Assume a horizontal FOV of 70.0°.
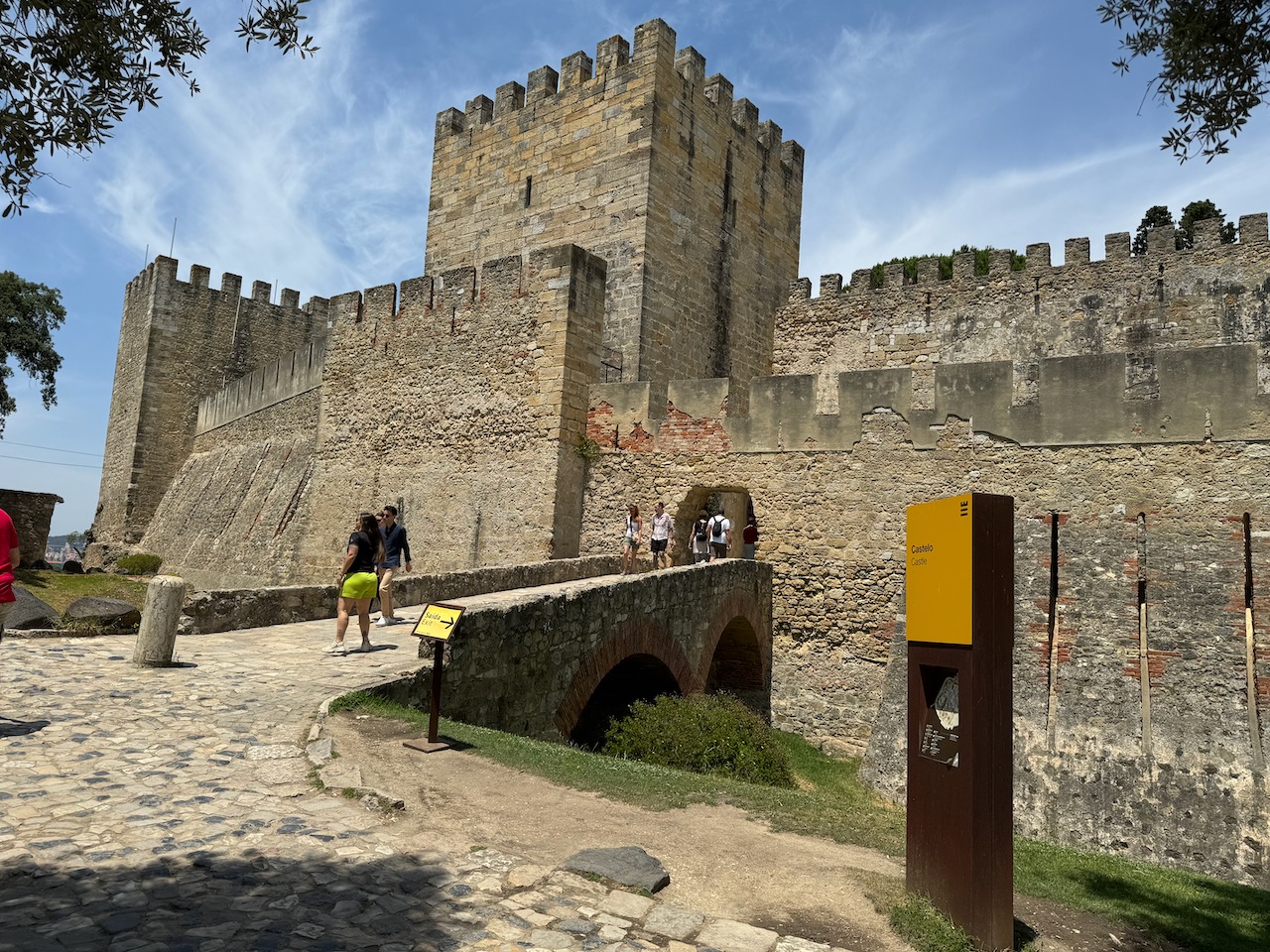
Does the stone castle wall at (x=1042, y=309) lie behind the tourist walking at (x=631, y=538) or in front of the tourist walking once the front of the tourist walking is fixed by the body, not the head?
behind

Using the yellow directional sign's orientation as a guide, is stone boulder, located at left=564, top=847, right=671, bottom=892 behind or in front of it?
in front

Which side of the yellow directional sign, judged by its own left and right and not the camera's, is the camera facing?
front

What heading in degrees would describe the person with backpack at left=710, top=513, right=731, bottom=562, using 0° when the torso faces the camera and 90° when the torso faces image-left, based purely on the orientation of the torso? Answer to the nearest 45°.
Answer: approximately 225°

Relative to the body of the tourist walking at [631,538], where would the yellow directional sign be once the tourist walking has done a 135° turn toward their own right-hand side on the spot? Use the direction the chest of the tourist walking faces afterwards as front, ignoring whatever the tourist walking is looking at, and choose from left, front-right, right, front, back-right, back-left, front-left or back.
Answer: back

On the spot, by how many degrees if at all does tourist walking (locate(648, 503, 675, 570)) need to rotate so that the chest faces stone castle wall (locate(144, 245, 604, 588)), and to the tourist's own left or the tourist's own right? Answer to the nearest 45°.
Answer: approximately 90° to the tourist's own right

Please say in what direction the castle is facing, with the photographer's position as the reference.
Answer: facing the viewer and to the left of the viewer

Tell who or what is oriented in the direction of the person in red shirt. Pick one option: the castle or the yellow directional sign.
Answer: the castle

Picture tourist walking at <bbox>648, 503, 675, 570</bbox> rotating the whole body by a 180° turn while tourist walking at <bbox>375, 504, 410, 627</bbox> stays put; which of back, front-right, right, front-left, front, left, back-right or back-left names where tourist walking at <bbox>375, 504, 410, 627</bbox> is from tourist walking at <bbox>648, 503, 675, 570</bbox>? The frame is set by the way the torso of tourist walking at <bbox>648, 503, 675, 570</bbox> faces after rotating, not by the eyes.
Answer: back

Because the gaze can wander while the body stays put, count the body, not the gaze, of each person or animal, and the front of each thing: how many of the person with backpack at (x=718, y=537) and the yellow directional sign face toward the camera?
1

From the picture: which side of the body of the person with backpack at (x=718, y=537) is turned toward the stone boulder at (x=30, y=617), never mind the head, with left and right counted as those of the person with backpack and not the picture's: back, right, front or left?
back

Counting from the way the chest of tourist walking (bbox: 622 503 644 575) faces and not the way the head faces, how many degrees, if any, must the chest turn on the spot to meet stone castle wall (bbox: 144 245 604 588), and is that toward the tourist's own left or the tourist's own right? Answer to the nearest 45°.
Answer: approximately 90° to the tourist's own right
